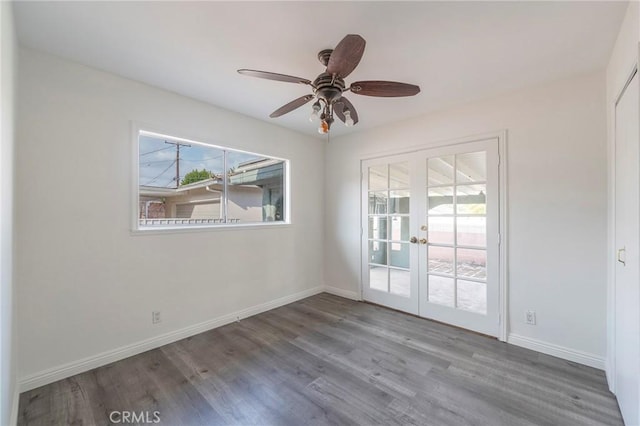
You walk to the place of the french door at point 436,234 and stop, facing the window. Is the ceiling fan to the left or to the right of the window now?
left

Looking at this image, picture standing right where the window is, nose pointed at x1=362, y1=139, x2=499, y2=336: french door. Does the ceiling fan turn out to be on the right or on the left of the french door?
right

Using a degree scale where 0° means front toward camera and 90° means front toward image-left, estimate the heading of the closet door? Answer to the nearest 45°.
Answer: approximately 90°

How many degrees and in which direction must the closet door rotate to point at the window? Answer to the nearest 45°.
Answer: approximately 45° to its left
